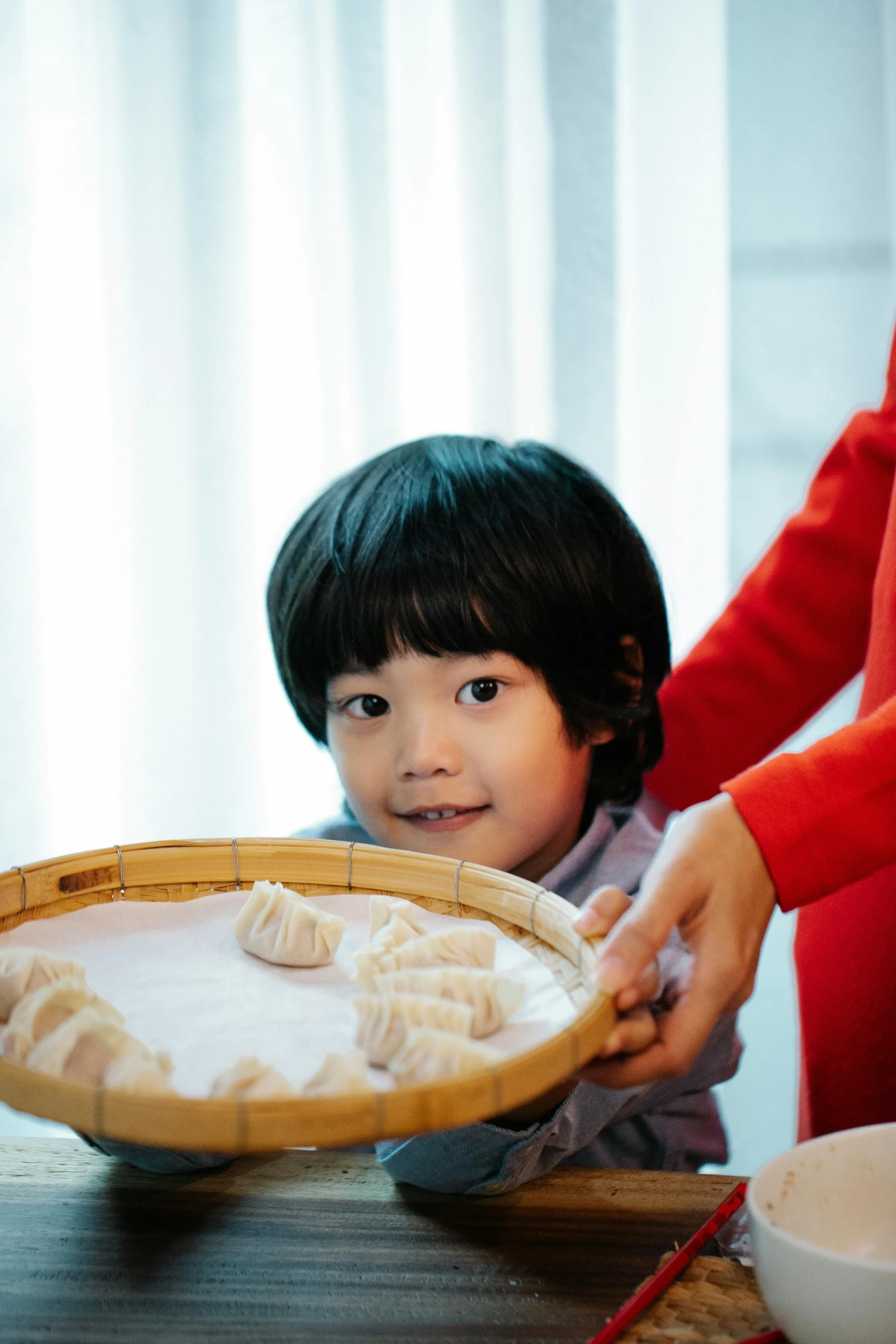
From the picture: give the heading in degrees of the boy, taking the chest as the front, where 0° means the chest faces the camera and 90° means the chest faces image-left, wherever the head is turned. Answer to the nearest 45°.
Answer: approximately 45°
